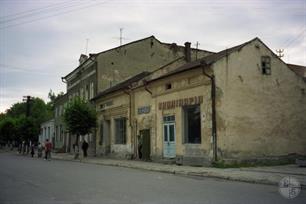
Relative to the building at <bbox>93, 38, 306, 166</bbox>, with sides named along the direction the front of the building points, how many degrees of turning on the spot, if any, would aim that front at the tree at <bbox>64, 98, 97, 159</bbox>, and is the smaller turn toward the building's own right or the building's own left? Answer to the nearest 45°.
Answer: approximately 90° to the building's own right

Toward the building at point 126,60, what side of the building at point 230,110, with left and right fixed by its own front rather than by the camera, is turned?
right

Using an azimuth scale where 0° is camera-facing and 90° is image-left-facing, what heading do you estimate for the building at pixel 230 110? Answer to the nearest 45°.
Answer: approximately 45°

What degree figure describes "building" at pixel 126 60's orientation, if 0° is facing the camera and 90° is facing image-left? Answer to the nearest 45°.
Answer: approximately 45°

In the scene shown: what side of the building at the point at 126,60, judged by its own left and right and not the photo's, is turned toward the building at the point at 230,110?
left
